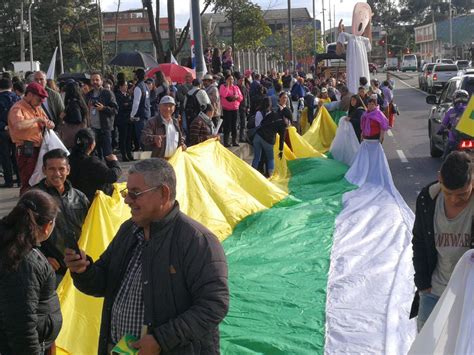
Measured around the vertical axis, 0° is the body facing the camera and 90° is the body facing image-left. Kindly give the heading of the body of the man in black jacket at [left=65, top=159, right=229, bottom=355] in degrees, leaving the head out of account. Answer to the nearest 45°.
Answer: approximately 45°

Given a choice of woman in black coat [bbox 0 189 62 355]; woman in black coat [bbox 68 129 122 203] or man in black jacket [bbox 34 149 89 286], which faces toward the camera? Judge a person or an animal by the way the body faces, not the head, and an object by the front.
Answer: the man in black jacket

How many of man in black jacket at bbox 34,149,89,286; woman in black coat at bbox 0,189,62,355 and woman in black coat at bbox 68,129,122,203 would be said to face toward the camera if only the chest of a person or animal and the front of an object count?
1

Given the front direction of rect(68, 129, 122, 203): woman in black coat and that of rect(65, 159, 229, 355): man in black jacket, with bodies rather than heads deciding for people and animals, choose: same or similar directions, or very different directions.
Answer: very different directions

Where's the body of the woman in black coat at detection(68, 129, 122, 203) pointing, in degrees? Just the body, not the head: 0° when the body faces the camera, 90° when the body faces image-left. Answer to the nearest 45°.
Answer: approximately 225°

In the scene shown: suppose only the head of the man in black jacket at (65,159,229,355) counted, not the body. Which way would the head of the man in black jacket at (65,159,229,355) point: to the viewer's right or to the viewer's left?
to the viewer's left

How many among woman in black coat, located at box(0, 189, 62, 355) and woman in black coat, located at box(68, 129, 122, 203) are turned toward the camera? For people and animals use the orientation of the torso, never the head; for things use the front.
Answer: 0

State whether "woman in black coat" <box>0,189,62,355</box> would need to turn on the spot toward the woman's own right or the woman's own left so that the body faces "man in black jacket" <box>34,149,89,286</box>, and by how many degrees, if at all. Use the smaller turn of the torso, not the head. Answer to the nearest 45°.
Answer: approximately 45° to the woman's own left

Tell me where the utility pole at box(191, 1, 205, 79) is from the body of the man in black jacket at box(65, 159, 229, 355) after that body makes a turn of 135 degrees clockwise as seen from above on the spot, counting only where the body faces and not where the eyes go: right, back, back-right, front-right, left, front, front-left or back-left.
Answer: front

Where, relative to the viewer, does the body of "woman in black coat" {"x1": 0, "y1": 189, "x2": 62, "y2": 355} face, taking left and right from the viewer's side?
facing away from the viewer and to the right of the viewer

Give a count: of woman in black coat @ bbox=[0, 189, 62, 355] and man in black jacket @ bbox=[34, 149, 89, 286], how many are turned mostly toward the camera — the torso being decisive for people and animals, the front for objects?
1

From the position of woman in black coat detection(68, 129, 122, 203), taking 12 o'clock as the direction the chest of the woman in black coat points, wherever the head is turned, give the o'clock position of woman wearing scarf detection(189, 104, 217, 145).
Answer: The woman wearing scarf is roughly at 11 o'clock from the woman in black coat.

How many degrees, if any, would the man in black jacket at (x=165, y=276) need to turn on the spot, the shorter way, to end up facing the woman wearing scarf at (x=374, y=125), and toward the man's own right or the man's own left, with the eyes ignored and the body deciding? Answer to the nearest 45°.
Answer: approximately 135° to the man's own right
